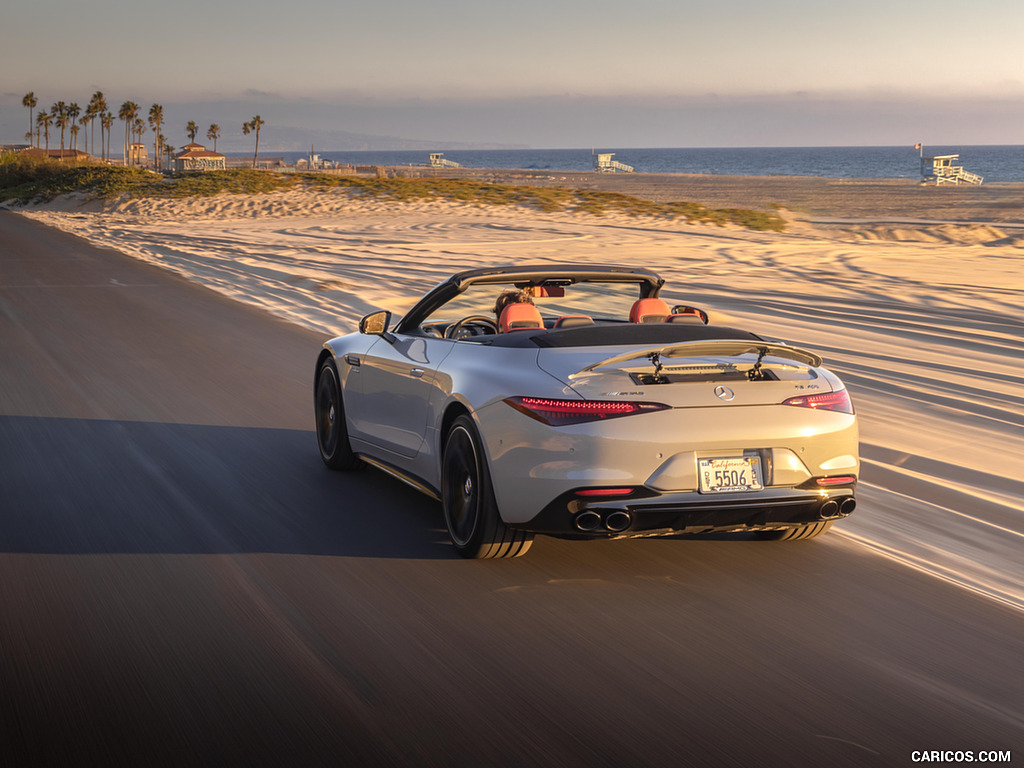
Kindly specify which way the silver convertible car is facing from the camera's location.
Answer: facing away from the viewer and to the left of the viewer
